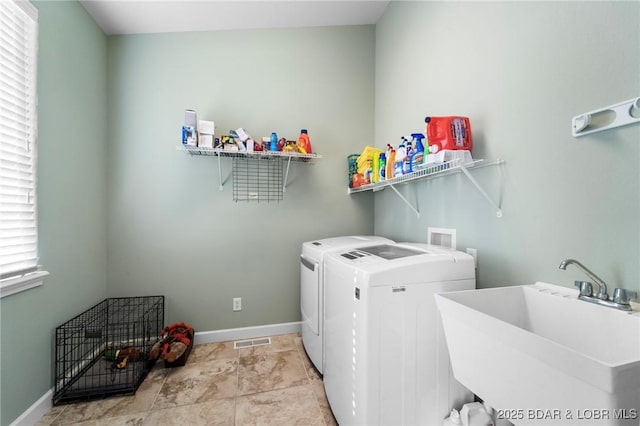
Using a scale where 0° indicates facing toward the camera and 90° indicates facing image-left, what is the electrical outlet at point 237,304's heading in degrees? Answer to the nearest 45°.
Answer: approximately 0°

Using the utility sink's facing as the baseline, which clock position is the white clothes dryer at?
The white clothes dryer is roughly at 2 o'clock from the utility sink.

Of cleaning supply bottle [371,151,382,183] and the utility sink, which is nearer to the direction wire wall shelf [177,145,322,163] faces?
the utility sink

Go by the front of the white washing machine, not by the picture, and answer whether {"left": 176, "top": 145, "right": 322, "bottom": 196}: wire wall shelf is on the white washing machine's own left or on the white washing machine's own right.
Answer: on the white washing machine's own right

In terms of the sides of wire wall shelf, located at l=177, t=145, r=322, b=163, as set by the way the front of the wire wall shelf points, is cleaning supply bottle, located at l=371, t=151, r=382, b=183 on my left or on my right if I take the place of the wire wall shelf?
on my left

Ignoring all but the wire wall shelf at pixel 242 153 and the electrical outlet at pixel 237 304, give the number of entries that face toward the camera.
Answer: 2

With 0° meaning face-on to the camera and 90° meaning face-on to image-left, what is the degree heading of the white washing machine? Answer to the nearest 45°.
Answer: approximately 45°

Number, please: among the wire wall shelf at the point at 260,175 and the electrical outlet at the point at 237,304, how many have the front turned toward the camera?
2
